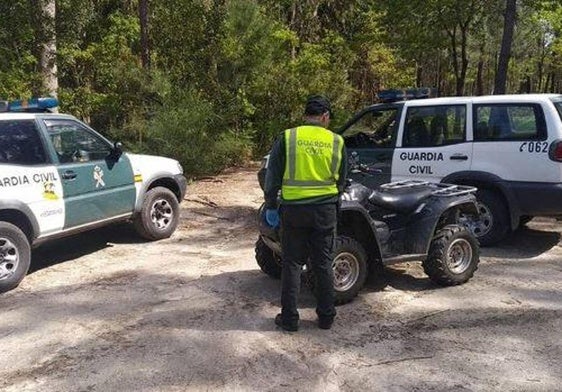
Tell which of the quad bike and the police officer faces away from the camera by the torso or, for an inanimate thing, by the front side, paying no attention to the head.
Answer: the police officer

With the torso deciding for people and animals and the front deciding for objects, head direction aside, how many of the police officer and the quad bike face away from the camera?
1

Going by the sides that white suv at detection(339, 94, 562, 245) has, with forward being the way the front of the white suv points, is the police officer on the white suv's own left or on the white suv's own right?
on the white suv's own left

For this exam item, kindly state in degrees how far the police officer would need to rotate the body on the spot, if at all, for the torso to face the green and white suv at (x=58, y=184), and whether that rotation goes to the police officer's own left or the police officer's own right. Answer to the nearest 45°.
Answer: approximately 45° to the police officer's own left

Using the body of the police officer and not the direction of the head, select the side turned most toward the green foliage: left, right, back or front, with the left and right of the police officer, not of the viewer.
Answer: front

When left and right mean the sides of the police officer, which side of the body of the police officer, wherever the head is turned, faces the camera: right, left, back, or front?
back

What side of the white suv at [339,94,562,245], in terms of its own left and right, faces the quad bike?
left

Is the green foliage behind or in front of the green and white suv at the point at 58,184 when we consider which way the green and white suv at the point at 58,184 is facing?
in front

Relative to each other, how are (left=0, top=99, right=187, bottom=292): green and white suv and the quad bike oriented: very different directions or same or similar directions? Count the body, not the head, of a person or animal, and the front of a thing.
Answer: very different directions

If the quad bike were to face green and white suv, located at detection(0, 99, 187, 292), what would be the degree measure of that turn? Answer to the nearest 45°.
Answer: approximately 45° to its right
